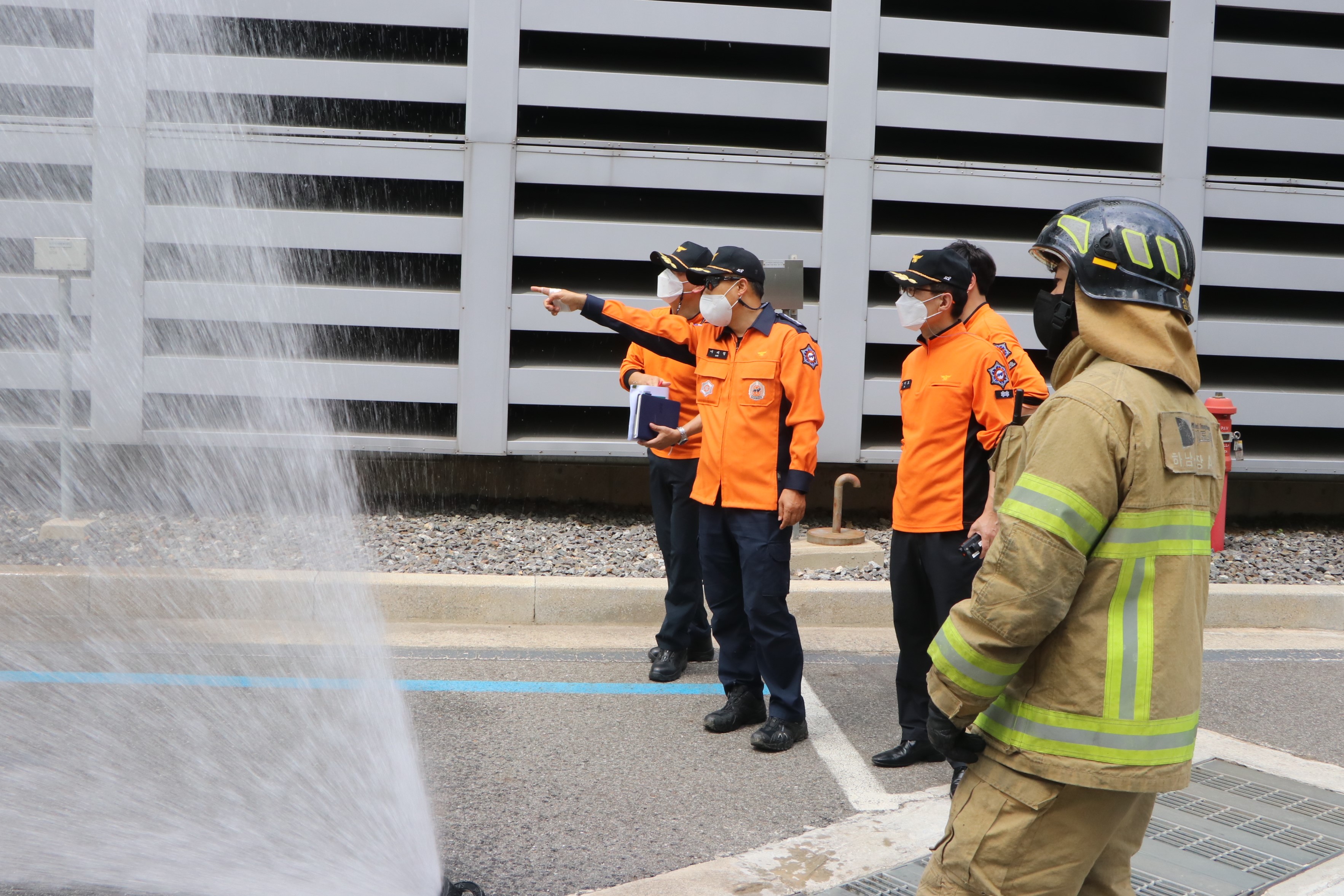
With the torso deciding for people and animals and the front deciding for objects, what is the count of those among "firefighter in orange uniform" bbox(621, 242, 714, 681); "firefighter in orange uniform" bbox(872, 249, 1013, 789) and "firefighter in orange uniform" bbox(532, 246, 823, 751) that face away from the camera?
0

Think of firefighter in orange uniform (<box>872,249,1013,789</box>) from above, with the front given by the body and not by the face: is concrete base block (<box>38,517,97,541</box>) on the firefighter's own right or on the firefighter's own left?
on the firefighter's own right

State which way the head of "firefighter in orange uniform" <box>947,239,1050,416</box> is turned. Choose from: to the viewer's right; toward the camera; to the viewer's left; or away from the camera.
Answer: to the viewer's left

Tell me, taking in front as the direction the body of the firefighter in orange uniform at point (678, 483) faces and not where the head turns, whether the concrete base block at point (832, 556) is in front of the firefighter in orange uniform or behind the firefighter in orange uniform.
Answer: behind

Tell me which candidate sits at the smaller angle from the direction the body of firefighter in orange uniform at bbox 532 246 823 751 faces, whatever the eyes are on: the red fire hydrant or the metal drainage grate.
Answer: the metal drainage grate

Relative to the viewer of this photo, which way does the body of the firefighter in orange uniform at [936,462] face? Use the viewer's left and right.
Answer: facing the viewer and to the left of the viewer

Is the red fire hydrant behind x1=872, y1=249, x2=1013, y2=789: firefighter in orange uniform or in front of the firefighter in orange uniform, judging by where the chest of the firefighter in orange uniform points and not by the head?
behind

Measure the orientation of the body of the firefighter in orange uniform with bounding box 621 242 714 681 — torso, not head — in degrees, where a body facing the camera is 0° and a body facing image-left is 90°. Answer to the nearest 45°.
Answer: approximately 45°

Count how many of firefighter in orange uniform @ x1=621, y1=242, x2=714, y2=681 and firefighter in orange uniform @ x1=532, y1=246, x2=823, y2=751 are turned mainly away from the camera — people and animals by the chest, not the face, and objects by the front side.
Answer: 0

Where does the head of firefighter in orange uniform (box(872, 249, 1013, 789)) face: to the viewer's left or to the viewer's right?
to the viewer's left
